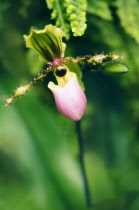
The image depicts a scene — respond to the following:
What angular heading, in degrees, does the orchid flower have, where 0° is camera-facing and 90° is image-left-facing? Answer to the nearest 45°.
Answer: approximately 0°
